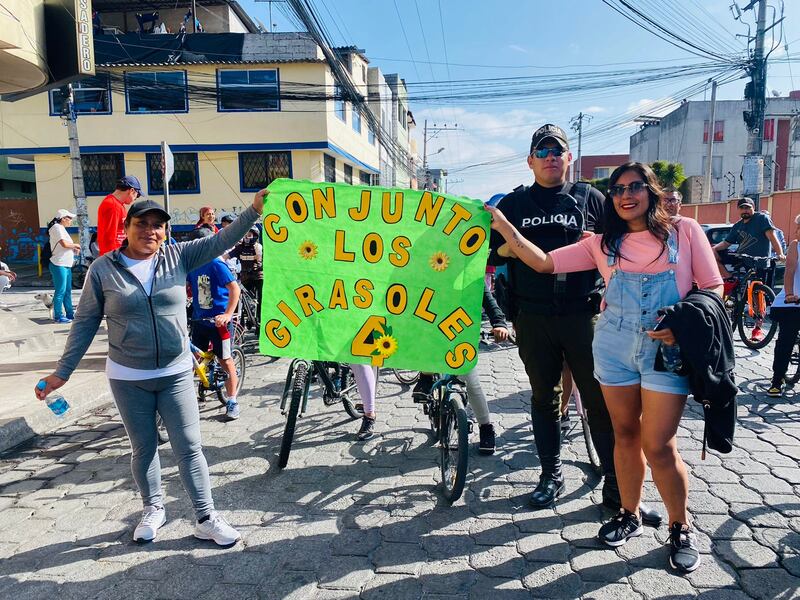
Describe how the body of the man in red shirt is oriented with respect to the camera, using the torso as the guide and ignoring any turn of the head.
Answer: to the viewer's right

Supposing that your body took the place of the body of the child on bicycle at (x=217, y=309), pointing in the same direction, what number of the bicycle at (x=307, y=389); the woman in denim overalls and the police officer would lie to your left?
3

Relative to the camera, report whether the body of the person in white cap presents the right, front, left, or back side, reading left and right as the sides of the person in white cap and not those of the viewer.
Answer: right

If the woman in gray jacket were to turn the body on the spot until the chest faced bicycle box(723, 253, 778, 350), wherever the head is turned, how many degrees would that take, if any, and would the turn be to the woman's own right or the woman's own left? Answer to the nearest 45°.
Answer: approximately 90° to the woman's own left

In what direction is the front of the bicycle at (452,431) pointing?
toward the camera

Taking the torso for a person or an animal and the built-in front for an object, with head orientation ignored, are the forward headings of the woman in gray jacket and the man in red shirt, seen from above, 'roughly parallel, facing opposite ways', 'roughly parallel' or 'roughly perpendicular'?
roughly perpendicular

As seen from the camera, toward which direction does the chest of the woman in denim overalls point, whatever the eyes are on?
toward the camera

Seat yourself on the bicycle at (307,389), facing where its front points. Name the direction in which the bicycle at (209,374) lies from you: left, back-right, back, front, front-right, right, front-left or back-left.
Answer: right

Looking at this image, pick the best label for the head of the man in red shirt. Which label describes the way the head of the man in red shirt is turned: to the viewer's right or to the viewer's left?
to the viewer's right

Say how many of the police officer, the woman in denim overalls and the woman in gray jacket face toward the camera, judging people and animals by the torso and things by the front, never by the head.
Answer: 3
